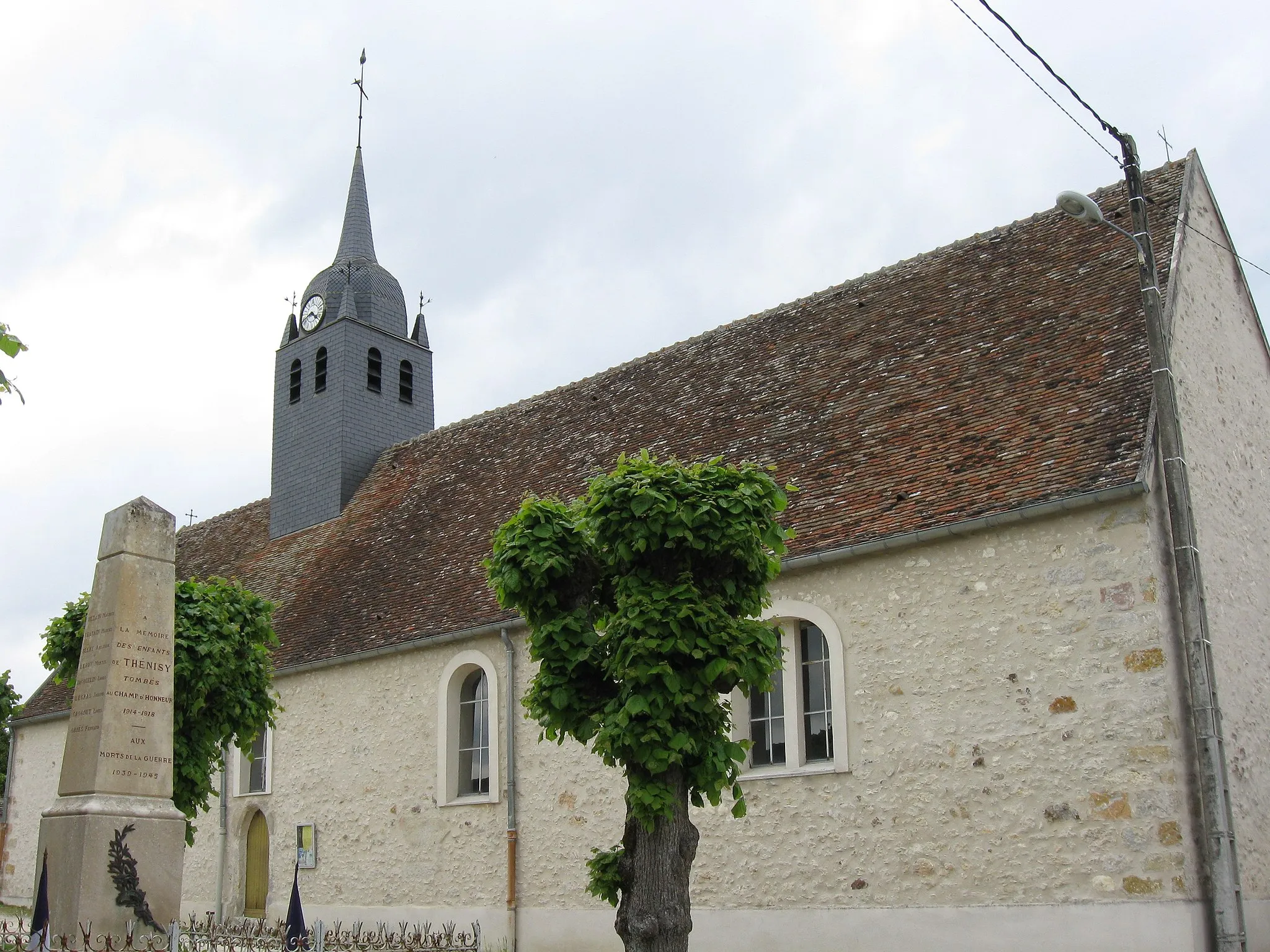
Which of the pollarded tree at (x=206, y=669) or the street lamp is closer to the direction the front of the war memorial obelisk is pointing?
the street lamp

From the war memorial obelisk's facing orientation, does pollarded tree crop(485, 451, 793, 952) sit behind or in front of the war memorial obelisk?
in front

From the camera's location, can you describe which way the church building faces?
facing away from the viewer and to the left of the viewer

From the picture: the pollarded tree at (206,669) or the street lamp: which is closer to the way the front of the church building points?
the pollarded tree

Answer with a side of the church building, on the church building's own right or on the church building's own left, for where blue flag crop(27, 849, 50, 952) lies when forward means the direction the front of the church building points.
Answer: on the church building's own left

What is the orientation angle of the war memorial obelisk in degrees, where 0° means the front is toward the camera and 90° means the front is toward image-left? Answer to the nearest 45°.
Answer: approximately 315°

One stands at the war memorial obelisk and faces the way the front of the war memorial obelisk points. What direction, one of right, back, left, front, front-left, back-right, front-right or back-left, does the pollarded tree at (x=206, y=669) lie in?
back-left

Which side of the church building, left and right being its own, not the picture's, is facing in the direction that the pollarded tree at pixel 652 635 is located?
front
